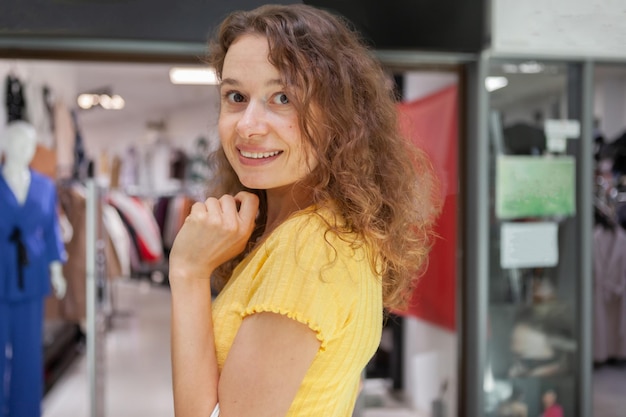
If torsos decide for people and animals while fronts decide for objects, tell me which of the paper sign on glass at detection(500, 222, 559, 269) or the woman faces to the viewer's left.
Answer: the woman

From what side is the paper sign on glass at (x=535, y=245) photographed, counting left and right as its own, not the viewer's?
front

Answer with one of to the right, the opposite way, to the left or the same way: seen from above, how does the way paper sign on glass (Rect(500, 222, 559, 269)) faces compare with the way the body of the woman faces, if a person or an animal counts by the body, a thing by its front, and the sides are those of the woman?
to the left

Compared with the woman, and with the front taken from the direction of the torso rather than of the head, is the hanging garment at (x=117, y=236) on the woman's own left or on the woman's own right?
on the woman's own right

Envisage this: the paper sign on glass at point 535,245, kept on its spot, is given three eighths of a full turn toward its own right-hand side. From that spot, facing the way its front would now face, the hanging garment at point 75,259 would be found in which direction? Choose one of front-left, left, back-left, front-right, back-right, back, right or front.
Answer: front-left

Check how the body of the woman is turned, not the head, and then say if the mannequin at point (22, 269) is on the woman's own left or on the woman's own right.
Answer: on the woman's own right

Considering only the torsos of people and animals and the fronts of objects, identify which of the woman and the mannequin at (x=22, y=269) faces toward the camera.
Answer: the mannequin

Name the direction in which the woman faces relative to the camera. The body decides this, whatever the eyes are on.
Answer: to the viewer's left

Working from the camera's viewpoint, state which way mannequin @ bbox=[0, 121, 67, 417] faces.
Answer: facing the viewer

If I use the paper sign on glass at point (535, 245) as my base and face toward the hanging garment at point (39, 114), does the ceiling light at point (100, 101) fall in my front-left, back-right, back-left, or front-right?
front-right

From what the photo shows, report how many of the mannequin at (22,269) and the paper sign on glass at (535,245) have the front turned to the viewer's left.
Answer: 0

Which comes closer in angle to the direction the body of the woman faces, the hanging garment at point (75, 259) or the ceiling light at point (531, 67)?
the hanging garment

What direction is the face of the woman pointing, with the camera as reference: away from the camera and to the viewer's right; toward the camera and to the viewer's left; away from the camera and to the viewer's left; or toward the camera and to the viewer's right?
toward the camera and to the viewer's left
